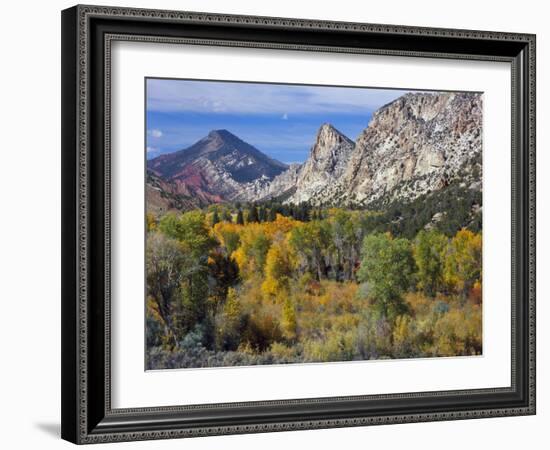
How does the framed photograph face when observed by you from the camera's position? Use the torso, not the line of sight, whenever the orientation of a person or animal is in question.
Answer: facing the viewer and to the right of the viewer
